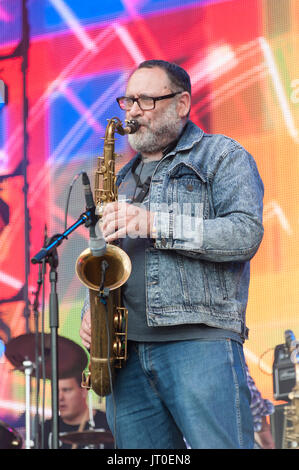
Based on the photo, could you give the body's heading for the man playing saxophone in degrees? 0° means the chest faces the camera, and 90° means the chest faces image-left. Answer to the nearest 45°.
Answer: approximately 45°

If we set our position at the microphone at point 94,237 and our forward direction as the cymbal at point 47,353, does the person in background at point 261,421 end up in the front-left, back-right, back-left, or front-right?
front-right

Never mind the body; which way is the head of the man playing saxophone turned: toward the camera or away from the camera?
toward the camera

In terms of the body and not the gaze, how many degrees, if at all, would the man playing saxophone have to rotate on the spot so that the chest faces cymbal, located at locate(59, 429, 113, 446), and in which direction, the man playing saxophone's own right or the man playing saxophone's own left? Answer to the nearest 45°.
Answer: approximately 135° to the man playing saxophone's own right

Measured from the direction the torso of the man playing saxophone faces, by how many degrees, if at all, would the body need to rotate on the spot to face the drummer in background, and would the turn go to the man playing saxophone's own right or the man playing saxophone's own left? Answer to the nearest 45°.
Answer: approximately 135° to the man playing saxophone's own right

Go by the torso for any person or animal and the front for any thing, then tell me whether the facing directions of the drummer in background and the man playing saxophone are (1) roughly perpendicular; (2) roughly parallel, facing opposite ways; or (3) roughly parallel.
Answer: roughly parallel

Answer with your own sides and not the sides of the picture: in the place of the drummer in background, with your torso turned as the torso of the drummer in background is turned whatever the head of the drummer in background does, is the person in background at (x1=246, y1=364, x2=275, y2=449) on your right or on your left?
on your left

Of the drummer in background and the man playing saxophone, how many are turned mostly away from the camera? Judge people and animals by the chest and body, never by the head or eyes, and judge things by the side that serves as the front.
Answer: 0

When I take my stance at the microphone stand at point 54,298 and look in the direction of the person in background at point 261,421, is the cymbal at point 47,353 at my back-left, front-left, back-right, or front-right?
front-left

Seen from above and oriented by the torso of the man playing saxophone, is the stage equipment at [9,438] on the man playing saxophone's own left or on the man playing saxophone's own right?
on the man playing saxophone's own right

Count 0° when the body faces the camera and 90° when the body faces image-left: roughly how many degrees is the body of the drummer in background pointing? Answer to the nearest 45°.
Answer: approximately 45°
